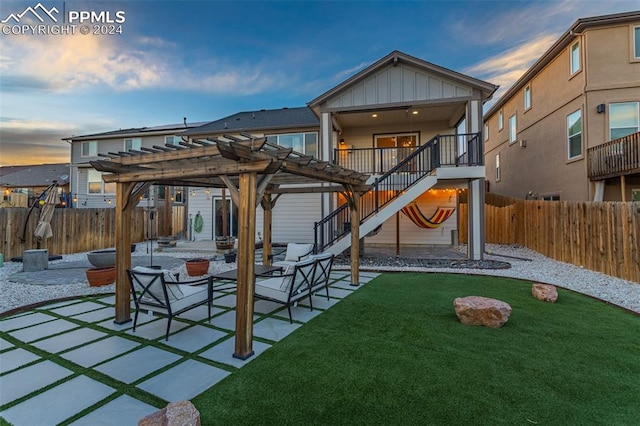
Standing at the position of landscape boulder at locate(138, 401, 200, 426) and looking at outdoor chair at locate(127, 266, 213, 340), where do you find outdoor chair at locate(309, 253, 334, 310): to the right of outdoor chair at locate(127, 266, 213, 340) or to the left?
right

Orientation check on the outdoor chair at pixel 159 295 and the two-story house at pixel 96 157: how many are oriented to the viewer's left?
0

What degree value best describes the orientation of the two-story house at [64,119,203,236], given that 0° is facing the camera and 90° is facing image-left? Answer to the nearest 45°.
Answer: approximately 180°

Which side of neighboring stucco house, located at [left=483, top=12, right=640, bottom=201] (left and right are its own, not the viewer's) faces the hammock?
left

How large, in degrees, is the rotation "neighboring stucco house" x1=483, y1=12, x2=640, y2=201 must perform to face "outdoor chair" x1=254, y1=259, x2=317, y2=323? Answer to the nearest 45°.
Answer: approximately 135° to its left

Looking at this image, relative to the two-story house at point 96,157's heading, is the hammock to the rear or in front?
to the rear

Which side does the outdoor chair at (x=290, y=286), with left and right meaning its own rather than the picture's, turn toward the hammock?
right

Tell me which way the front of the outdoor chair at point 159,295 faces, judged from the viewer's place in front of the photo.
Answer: facing away from the viewer and to the right of the viewer
